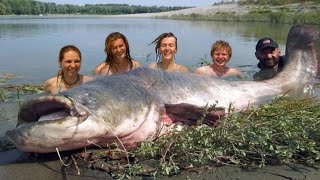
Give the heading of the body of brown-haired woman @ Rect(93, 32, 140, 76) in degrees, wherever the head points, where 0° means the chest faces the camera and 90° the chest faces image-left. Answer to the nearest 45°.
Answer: approximately 0°

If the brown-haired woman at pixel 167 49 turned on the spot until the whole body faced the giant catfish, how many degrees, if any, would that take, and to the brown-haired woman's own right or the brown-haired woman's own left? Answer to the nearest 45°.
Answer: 0° — they already face it

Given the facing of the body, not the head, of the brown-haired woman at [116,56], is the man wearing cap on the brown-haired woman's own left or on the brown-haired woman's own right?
on the brown-haired woman's own left

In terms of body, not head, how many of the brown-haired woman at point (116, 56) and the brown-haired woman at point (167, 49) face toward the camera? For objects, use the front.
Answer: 2

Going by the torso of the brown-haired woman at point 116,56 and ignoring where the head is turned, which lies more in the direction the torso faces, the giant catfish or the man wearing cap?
the giant catfish

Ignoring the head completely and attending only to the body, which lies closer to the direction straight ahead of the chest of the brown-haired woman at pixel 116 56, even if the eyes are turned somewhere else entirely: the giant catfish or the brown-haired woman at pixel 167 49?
the giant catfish

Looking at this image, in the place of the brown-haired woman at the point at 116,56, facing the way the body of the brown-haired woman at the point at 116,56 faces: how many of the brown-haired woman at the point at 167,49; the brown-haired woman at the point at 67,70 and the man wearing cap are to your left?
2

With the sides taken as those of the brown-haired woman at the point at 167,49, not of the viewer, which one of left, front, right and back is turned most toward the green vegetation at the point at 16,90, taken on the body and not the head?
right

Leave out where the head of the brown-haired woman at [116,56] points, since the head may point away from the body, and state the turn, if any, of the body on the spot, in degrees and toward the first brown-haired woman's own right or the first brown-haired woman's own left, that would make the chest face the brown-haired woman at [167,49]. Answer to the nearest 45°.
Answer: approximately 90° to the first brown-haired woman's own left

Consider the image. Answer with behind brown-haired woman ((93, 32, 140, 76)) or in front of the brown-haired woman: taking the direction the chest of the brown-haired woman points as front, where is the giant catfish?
in front
